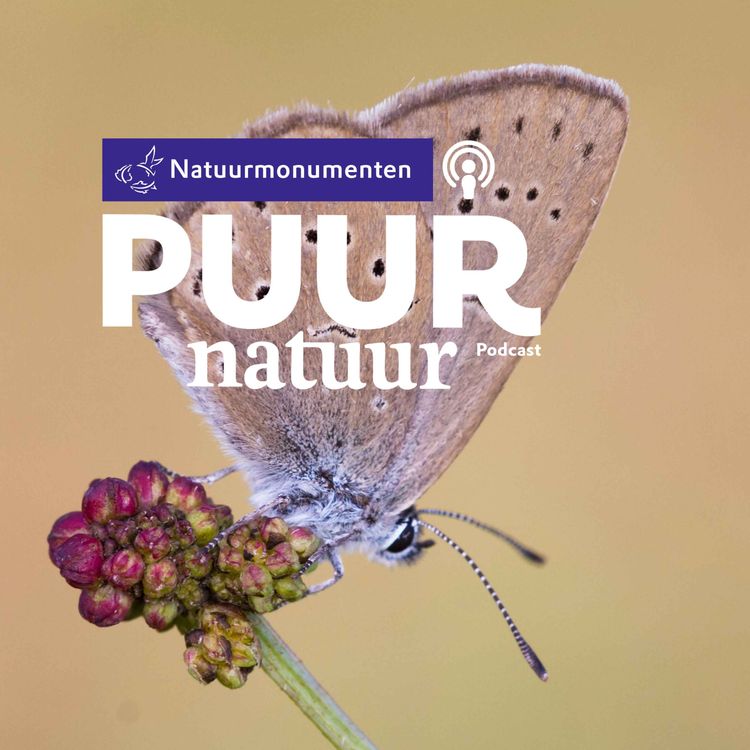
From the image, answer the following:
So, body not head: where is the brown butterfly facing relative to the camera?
to the viewer's right
